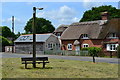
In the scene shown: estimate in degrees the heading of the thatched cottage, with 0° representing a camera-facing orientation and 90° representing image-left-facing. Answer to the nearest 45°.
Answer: approximately 45°
